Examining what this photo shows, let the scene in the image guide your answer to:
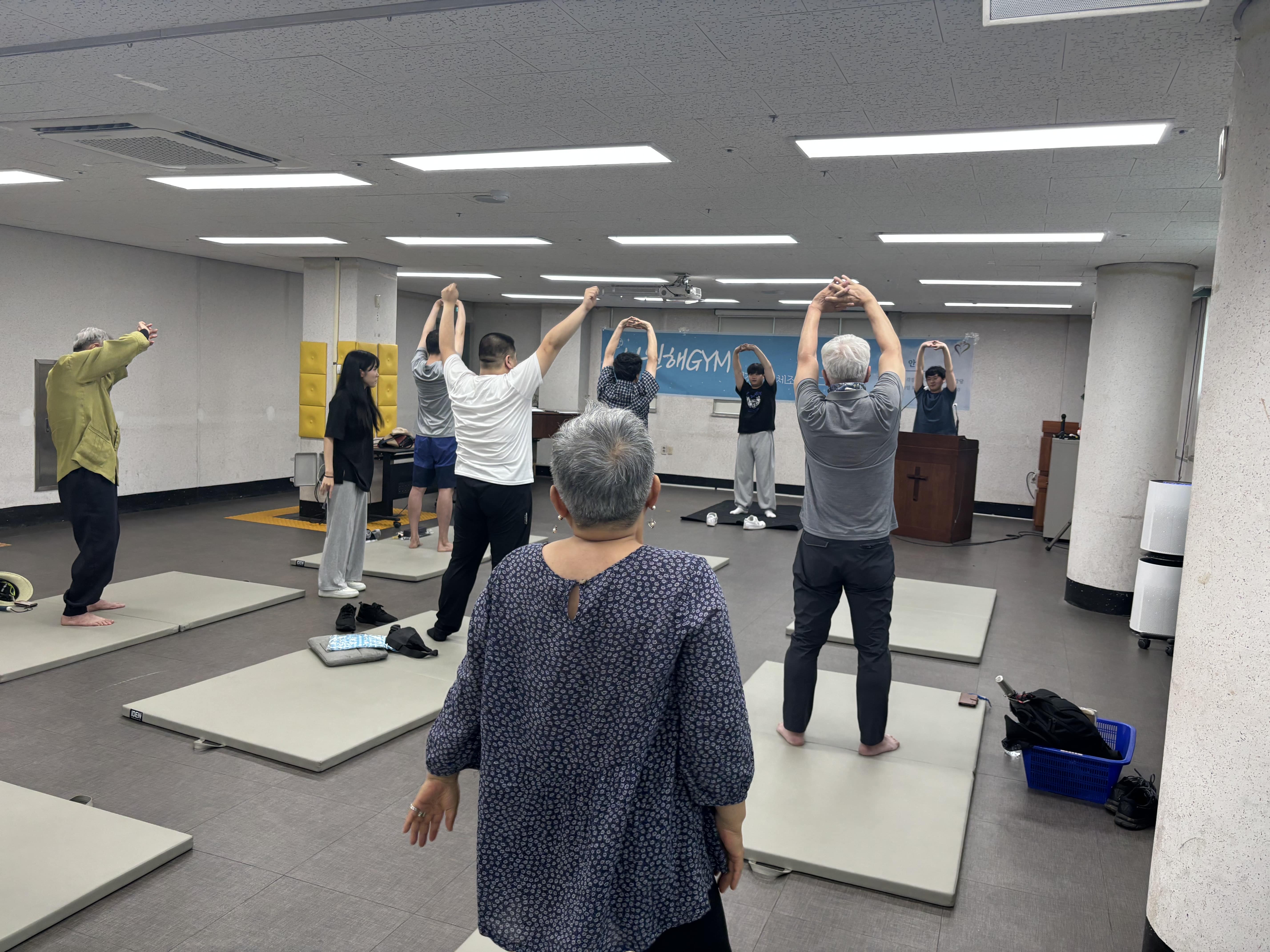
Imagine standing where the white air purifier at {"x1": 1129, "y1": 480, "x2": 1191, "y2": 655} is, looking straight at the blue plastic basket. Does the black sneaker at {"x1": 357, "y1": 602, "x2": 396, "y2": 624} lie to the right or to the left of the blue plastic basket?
right

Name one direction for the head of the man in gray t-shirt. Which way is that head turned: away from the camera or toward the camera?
away from the camera

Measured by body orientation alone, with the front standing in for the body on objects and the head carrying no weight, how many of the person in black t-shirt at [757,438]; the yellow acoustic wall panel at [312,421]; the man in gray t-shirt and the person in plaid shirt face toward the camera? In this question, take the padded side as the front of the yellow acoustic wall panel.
2

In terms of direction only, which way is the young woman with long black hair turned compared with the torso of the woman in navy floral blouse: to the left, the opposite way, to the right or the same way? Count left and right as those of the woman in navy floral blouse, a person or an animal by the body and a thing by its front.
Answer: to the right

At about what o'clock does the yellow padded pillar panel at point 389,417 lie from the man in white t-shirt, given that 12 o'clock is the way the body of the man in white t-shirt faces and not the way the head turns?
The yellow padded pillar panel is roughly at 10 o'clock from the man in white t-shirt.

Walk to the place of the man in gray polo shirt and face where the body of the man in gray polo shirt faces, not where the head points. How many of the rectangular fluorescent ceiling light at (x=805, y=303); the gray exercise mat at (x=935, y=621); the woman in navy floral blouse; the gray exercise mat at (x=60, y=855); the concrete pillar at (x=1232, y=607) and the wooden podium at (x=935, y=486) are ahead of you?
3

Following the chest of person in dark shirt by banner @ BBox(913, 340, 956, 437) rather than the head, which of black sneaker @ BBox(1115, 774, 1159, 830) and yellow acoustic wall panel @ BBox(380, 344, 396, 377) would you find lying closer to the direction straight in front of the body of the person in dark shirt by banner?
the black sneaker

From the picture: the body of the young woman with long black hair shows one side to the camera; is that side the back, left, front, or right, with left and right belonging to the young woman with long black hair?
right

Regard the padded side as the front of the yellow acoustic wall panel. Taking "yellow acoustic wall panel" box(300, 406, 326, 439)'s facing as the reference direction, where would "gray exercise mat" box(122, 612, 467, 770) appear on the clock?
The gray exercise mat is roughly at 12 o'clock from the yellow acoustic wall panel.
